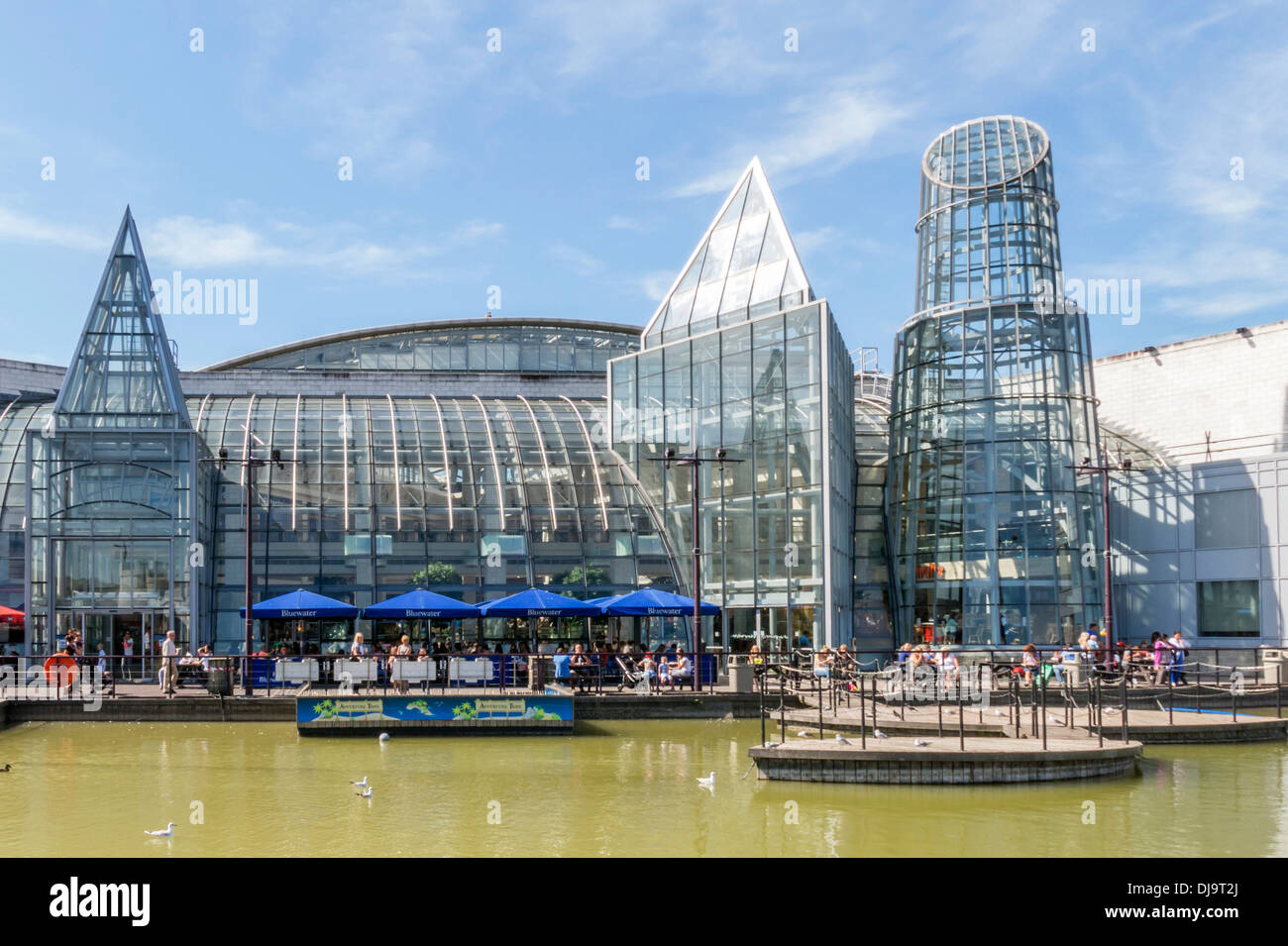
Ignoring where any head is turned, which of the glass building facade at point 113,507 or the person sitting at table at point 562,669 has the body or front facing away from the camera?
the person sitting at table

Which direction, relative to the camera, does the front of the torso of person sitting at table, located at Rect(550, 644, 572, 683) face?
away from the camera

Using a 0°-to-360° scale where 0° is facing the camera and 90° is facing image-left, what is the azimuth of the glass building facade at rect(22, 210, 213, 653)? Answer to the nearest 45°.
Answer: approximately 0°

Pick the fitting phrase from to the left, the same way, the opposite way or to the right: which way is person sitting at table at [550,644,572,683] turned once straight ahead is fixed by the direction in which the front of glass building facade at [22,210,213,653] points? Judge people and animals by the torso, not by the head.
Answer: the opposite way

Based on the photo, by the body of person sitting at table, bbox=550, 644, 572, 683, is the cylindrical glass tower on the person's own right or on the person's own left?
on the person's own right

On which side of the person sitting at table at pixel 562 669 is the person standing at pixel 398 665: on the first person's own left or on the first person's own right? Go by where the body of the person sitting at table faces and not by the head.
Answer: on the first person's own left
